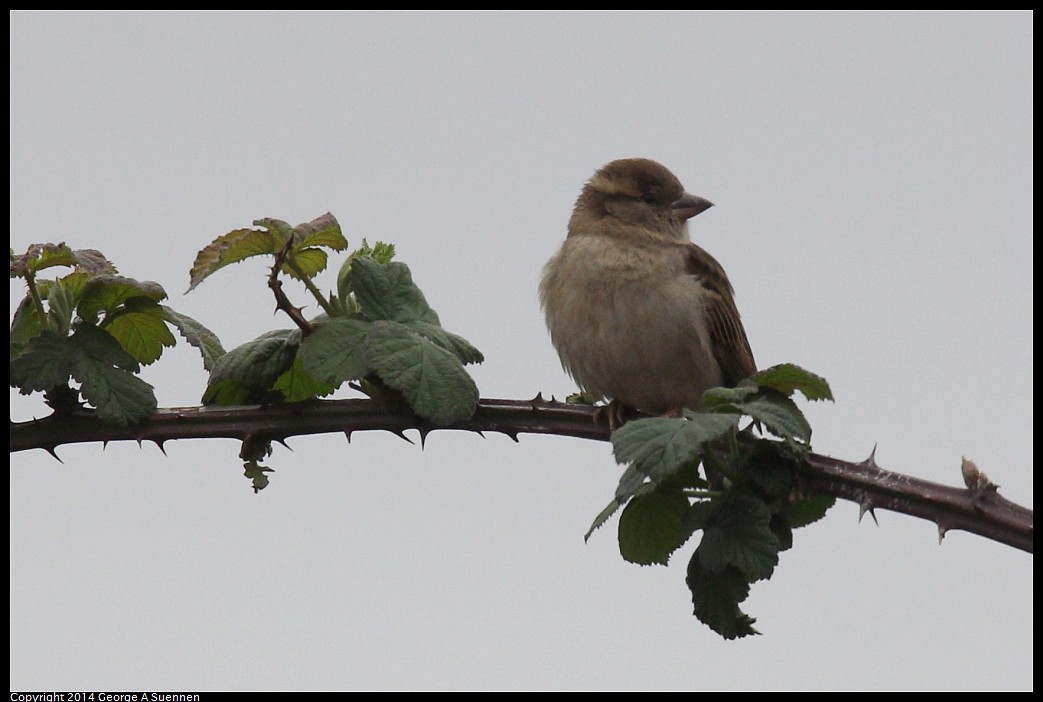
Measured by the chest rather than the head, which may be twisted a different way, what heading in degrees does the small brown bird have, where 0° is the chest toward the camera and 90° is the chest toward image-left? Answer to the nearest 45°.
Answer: approximately 45°
